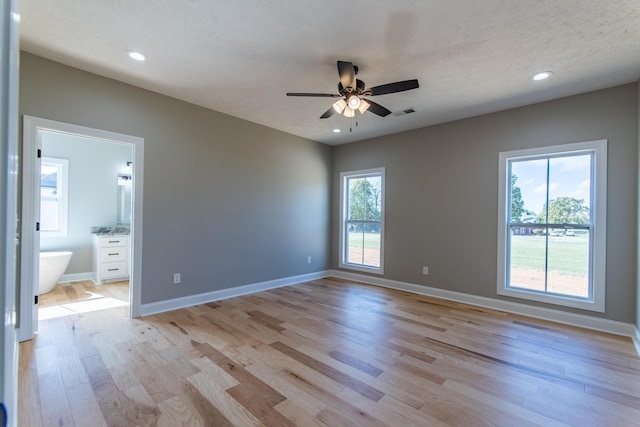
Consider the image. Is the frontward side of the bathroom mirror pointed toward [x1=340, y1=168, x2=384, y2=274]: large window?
no

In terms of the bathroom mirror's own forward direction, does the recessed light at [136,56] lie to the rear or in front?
in front

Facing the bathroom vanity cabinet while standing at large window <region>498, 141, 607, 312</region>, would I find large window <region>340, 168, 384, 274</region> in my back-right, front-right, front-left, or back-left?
front-right

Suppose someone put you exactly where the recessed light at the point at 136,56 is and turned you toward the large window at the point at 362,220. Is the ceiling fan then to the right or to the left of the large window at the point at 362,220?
right

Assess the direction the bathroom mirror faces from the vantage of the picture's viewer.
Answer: facing the viewer

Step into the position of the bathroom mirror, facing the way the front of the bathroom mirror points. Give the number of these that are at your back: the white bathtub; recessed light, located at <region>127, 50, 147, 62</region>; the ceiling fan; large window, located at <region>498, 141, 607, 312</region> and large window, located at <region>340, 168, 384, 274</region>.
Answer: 0

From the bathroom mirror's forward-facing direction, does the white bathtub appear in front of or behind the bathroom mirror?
in front

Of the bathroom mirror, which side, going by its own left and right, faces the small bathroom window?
right
